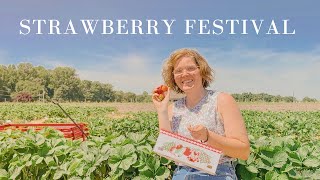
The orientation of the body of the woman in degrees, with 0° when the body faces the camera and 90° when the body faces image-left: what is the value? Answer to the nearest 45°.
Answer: approximately 45°
